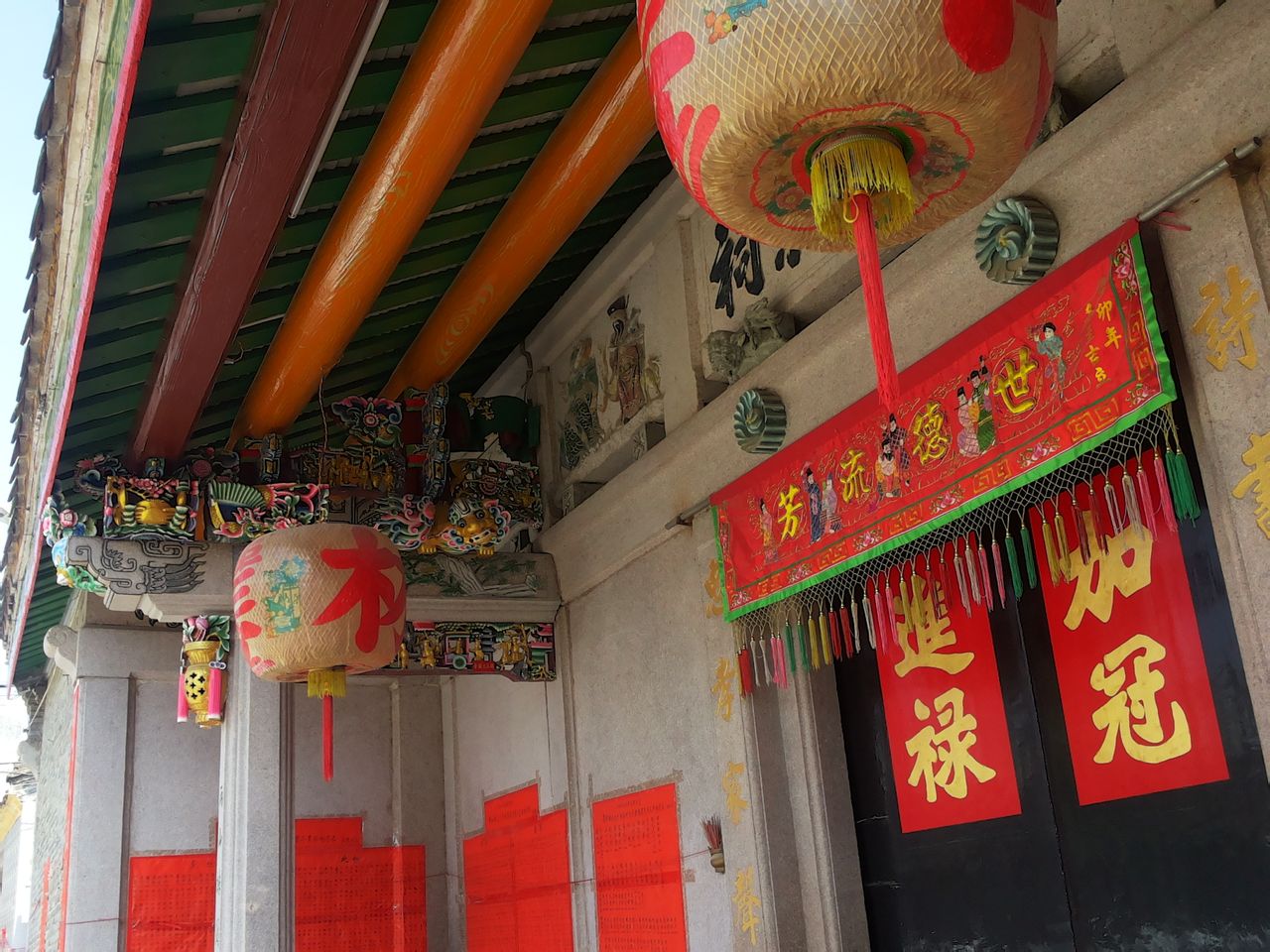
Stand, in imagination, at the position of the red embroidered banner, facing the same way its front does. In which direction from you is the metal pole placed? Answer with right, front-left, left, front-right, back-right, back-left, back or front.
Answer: left

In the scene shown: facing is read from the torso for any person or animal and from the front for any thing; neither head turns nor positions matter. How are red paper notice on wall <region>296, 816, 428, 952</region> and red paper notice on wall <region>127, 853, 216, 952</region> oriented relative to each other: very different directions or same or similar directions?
same or similar directions

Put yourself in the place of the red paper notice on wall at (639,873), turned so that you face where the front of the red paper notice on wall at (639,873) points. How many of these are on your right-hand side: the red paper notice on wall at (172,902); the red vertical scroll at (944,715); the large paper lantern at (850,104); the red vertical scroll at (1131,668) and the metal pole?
1

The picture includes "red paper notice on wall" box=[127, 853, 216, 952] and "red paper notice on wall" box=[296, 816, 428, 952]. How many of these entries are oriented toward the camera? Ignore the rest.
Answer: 2

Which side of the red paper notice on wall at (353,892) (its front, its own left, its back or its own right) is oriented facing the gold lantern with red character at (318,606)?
front

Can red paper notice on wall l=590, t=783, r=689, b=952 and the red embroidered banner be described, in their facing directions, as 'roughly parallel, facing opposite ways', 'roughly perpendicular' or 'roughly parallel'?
roughly parallel

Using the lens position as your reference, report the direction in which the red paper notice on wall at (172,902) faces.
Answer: facing the viewer

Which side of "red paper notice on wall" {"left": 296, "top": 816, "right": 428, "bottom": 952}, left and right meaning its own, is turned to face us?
front

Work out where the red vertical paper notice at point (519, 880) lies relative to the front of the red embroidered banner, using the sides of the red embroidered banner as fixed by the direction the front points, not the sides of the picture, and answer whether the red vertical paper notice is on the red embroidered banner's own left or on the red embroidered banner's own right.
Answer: on the red embroidered banner's own right

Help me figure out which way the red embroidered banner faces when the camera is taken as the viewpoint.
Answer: facing the viewer and to the left of the viewer

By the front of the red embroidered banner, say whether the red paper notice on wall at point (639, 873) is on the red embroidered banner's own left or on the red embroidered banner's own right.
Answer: on the red embroidered banner's own right
